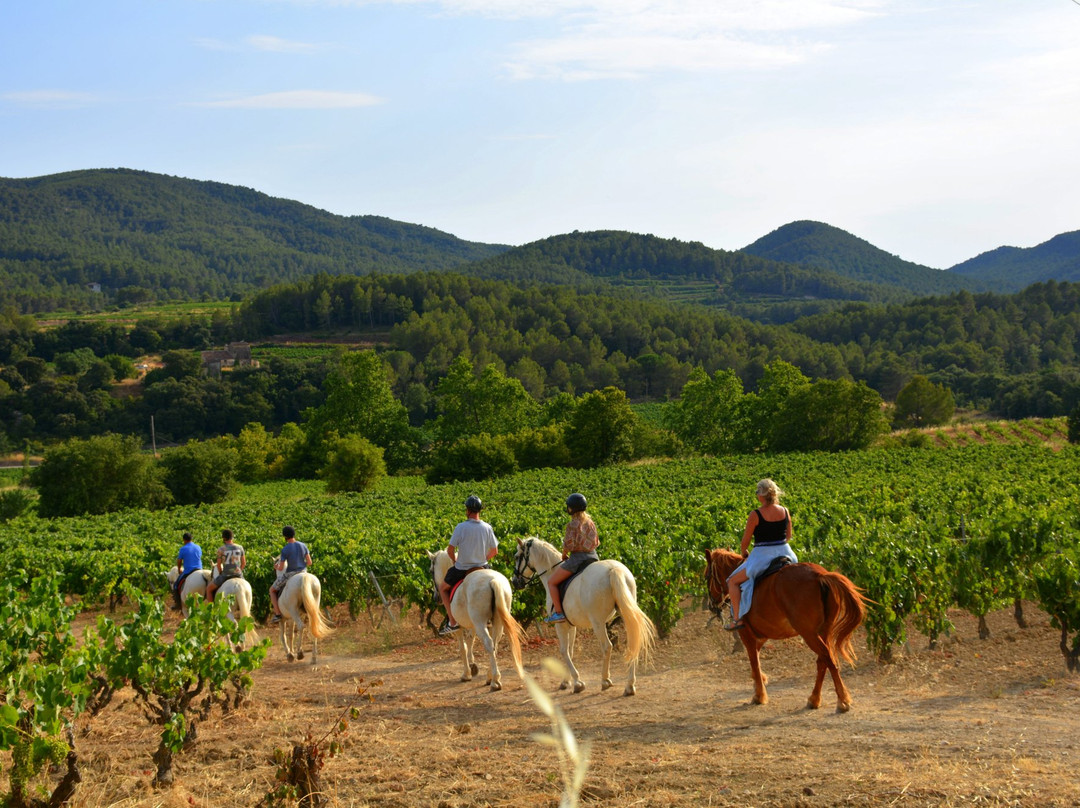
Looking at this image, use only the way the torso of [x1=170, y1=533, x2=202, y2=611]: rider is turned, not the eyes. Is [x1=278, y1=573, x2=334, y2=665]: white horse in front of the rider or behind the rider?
behind

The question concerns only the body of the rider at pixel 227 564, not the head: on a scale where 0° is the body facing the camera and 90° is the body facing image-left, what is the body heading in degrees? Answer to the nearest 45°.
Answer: approximately 135°

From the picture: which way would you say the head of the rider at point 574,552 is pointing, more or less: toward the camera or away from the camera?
away from the camera

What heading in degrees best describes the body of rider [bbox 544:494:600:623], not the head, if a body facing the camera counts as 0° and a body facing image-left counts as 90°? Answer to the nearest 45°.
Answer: approximately 135°

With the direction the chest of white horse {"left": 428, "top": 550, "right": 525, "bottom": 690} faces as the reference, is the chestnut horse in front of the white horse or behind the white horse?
behind

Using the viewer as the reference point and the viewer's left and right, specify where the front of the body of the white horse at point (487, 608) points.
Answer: facing away from the viewer and to the left of the viewer

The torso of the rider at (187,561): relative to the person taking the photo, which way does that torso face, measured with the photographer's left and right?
facing away from the viewer and to the left of the viewer

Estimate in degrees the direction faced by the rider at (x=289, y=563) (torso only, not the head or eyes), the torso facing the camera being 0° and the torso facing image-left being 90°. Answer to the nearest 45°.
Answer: approximately 135°
